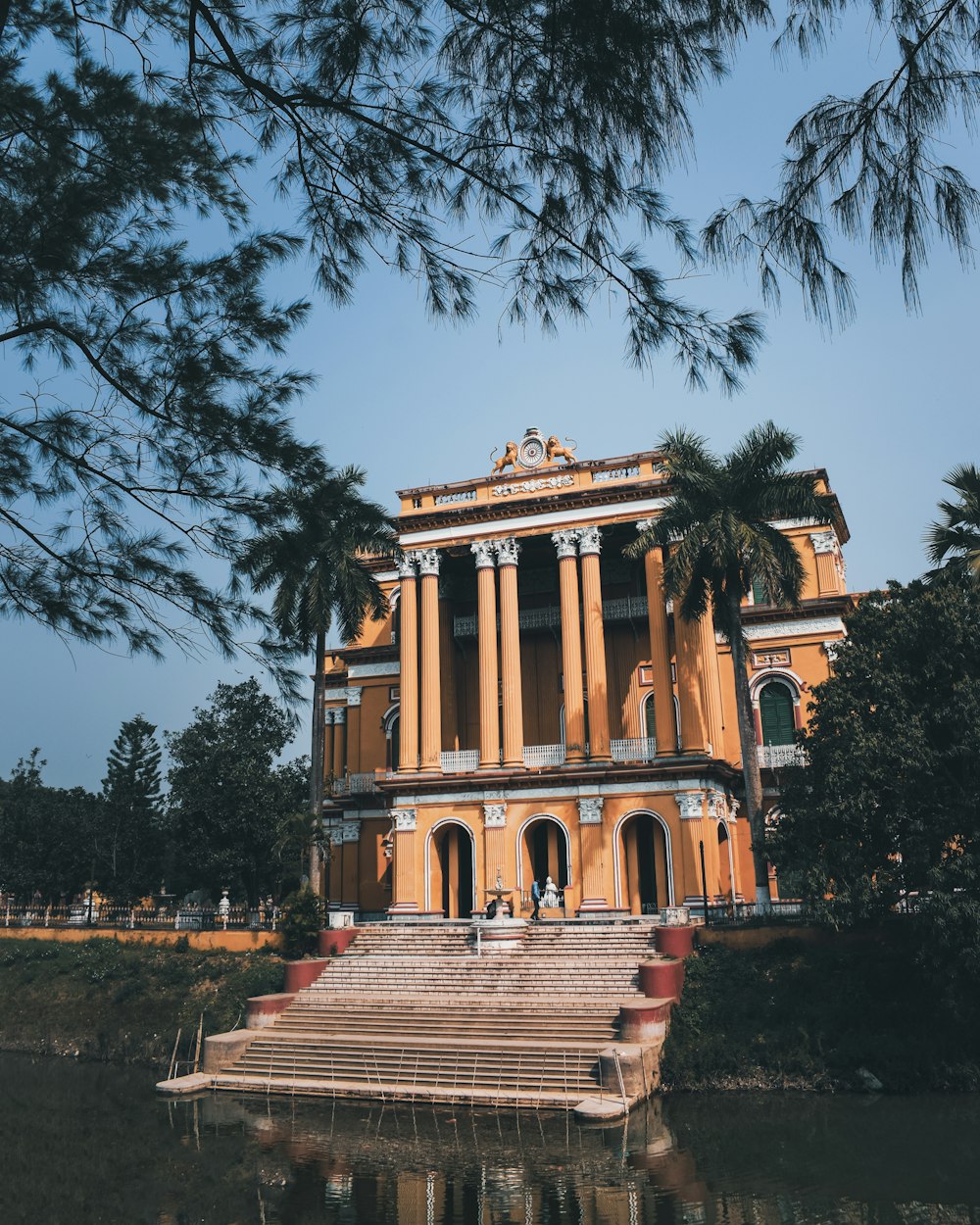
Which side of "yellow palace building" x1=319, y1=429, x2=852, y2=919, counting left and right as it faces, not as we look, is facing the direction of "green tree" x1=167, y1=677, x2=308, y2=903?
right

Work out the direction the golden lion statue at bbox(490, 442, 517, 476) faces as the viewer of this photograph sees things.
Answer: facing to the right of the viewer

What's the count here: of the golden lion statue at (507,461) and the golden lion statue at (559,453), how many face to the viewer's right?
1

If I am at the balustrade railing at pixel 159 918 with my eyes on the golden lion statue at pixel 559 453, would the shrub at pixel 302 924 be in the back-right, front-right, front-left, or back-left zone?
front-right

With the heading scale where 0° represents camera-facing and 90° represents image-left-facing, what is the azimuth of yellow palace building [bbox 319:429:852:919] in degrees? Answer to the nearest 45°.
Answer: approximately 0°

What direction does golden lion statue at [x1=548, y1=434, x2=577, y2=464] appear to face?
to the viewer's left
